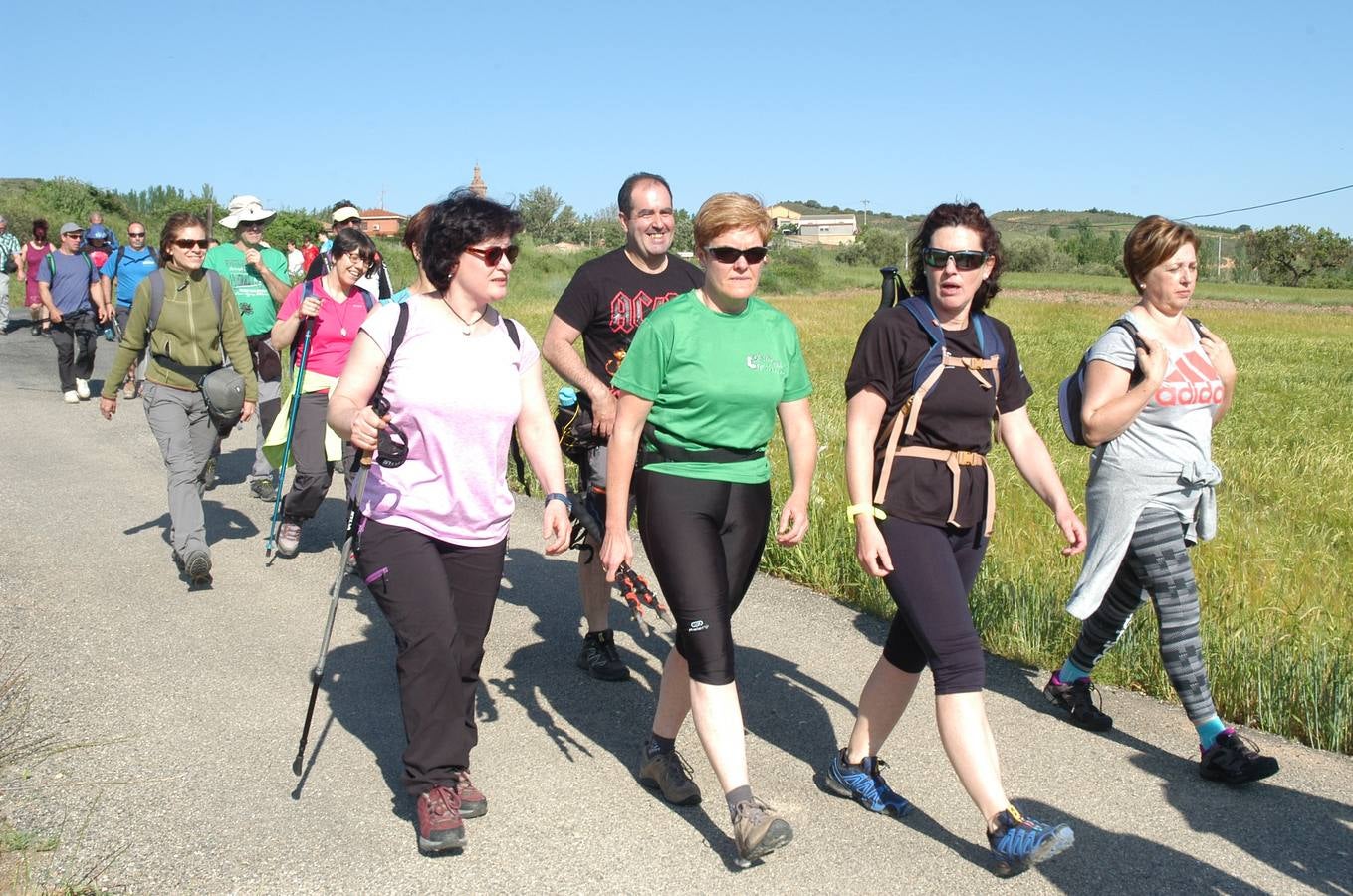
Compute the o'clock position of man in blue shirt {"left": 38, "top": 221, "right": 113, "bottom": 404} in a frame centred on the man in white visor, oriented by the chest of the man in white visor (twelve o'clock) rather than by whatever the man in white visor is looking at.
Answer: The man in blue shirt is roughly at 5 o'clock from the man in white visor.

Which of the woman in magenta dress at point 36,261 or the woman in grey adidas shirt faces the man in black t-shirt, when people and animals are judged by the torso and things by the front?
the woman in magenta dress

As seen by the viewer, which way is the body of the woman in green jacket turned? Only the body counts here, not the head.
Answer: toward the camera

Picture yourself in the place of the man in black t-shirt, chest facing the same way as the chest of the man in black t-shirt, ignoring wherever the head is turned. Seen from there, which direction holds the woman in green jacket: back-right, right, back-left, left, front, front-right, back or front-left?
back

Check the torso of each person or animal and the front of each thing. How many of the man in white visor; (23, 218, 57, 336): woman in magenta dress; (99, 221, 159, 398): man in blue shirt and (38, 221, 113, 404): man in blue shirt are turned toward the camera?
4

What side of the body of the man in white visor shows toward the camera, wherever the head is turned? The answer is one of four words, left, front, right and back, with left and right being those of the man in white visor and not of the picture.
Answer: front

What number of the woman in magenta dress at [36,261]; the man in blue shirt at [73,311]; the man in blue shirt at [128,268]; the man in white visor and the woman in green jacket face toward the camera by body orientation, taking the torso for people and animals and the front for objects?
5

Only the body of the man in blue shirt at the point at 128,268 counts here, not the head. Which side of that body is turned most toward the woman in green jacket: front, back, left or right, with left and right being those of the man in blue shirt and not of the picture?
front

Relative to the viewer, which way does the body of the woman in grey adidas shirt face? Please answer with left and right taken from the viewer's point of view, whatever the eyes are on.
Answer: facing the viewer and to the right of the viewer

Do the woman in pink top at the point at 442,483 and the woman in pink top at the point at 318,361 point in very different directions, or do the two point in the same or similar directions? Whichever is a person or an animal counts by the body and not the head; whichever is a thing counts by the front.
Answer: same or similar directions

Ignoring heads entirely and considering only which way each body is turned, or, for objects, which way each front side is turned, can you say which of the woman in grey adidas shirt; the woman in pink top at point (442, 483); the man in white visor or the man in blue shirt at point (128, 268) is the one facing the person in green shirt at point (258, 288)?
the man in blue shirt

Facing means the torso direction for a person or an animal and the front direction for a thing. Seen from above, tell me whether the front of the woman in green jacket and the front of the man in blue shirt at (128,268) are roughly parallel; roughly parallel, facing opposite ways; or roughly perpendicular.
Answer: roughly parallel

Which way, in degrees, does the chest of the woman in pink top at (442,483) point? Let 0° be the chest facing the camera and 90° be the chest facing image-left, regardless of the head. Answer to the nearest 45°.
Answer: approximately 315°

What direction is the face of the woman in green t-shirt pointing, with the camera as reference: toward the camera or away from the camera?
toward the camera

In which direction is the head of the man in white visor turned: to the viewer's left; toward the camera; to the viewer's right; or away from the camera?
toward the camera
